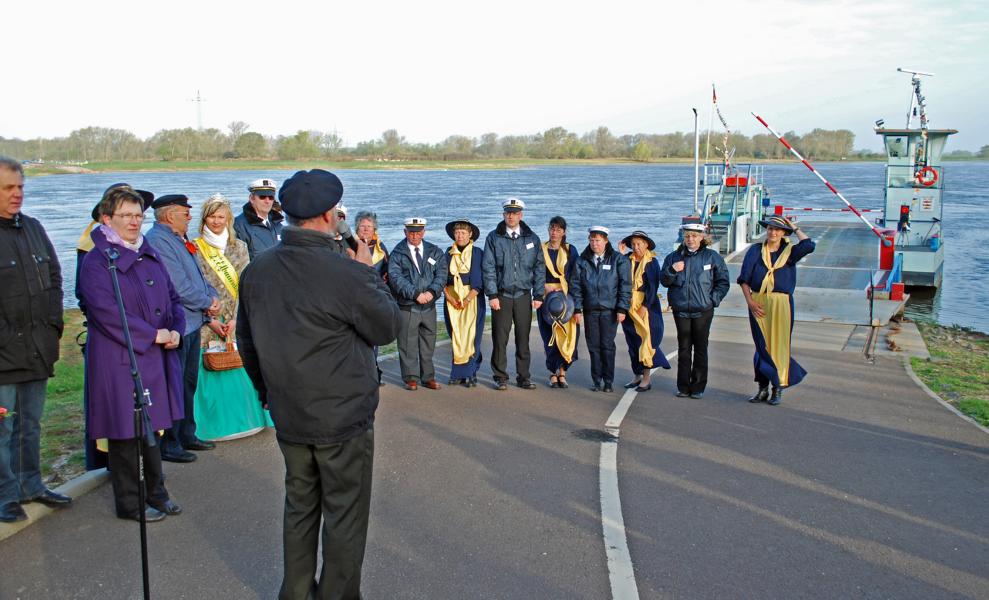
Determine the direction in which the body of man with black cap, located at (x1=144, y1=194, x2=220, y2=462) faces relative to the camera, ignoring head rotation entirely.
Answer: to the viewer's right

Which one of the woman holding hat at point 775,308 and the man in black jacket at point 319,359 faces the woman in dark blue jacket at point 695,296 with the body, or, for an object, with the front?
the man in black jacket at point 319,359

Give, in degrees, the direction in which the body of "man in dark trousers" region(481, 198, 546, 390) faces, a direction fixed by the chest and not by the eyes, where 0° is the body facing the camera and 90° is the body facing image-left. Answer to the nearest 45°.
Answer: approximately 0°

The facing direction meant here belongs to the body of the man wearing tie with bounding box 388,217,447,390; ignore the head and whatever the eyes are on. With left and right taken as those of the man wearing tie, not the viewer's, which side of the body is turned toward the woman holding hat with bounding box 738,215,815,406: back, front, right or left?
left

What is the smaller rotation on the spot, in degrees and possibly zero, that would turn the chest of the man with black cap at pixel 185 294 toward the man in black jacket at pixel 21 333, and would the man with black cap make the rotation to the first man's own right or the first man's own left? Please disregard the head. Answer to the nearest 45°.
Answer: approximately 135° to the first man's own right

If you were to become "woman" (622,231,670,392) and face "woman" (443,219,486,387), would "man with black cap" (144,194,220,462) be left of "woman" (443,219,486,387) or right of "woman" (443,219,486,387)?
left

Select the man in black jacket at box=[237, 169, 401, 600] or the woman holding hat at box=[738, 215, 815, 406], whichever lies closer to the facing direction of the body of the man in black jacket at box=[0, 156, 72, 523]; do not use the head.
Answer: the man in black jacket
